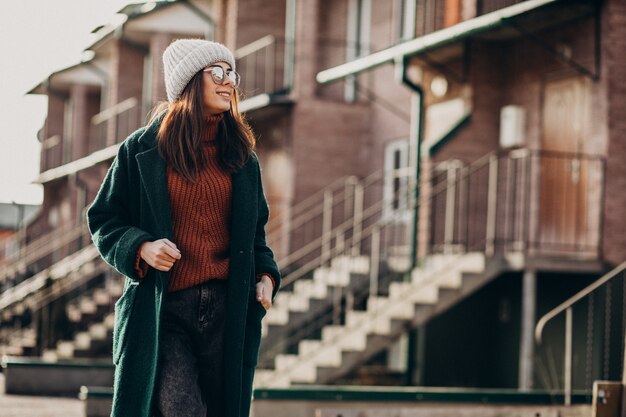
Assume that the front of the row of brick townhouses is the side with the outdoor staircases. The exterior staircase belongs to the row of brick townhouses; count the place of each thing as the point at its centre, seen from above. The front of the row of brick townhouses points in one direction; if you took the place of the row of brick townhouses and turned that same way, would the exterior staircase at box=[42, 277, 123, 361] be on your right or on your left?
on your right

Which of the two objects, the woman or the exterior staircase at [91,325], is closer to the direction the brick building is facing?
the woman

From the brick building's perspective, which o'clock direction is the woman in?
The woman is roughly at 11 o'clock from the brick building.

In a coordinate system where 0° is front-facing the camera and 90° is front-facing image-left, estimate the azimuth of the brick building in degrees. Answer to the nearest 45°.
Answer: approximately 45°
